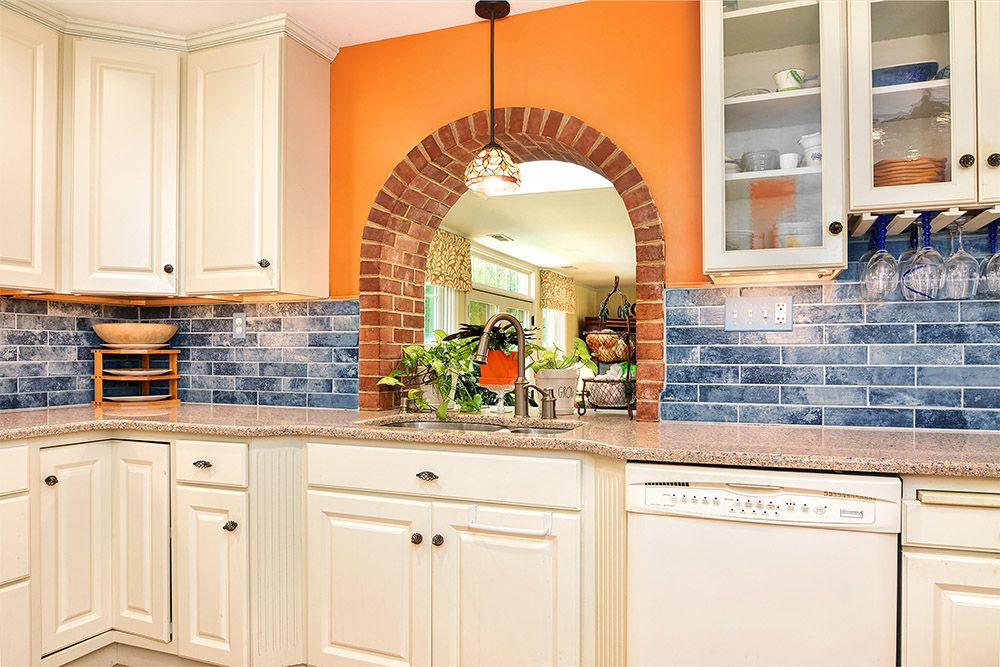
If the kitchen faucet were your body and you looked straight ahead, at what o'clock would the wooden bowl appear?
The wooden bowl is roughly at 2 o'clock from the kitchen faucet.

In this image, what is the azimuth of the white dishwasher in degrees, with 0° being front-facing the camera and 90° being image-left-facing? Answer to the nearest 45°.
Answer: approximately 0°

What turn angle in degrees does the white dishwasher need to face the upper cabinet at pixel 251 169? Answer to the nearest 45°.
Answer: approximately 90° to its right

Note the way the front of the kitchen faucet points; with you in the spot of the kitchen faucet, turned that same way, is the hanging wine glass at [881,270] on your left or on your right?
on your left

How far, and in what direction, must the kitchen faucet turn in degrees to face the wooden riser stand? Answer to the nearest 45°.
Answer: approximately 45° to its right

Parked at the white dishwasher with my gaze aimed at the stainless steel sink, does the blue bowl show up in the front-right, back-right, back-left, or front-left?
back-right

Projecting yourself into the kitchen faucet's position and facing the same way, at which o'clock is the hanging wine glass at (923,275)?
The hanging wine glass is roughly at 8 o'clock from the kitchen faucet.

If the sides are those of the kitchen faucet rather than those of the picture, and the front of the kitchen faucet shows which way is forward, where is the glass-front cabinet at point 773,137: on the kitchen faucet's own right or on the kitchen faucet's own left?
on the kitchen faucet's own left

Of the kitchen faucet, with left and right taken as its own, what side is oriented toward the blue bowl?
left

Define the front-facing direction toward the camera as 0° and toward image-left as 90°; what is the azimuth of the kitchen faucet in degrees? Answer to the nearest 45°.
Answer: approximately 45°
